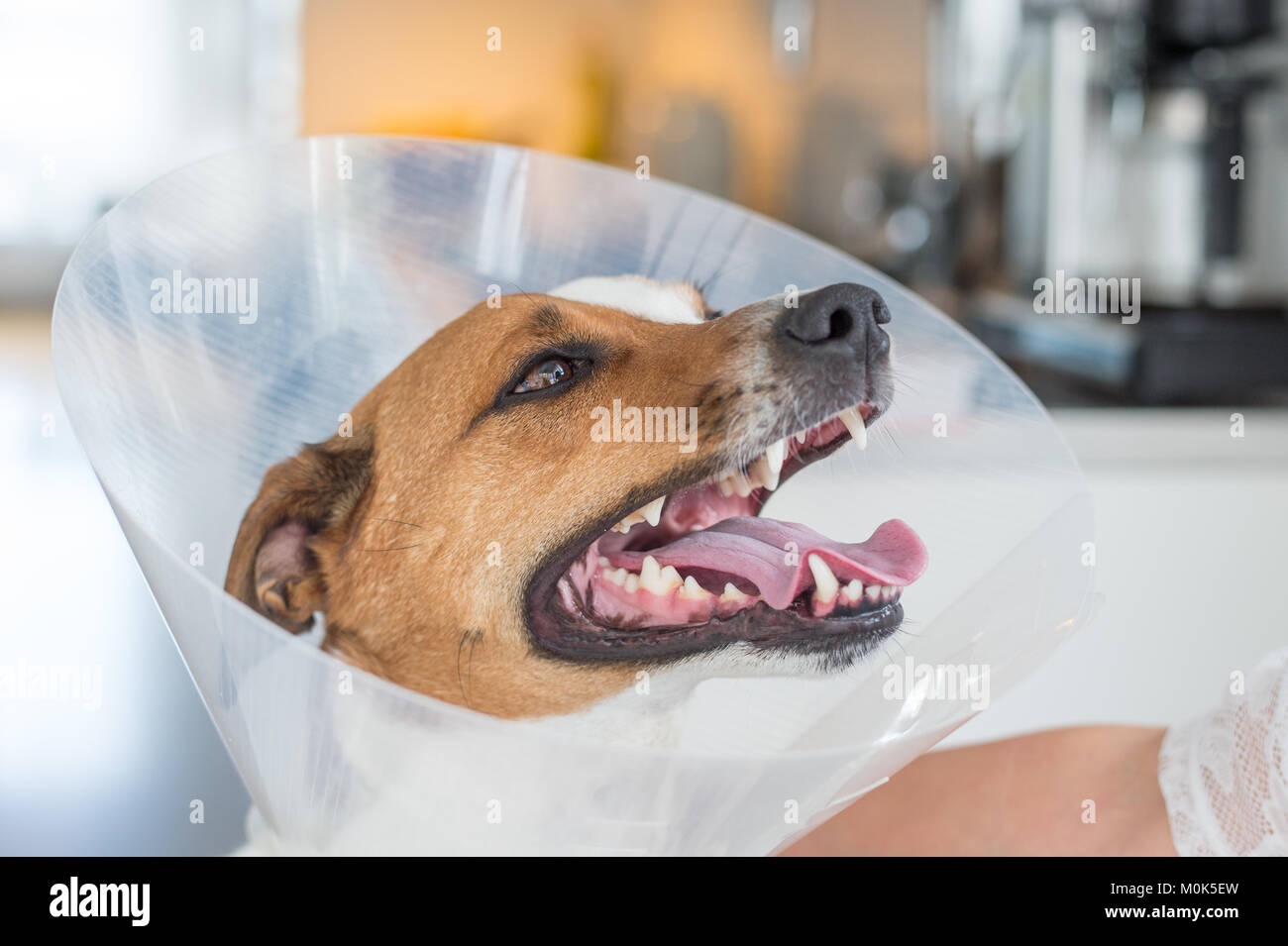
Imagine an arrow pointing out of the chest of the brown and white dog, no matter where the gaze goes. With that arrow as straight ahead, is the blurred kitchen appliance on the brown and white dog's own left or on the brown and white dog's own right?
on the brown and white dog's own left

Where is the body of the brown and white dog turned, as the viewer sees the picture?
to the viewer's right
